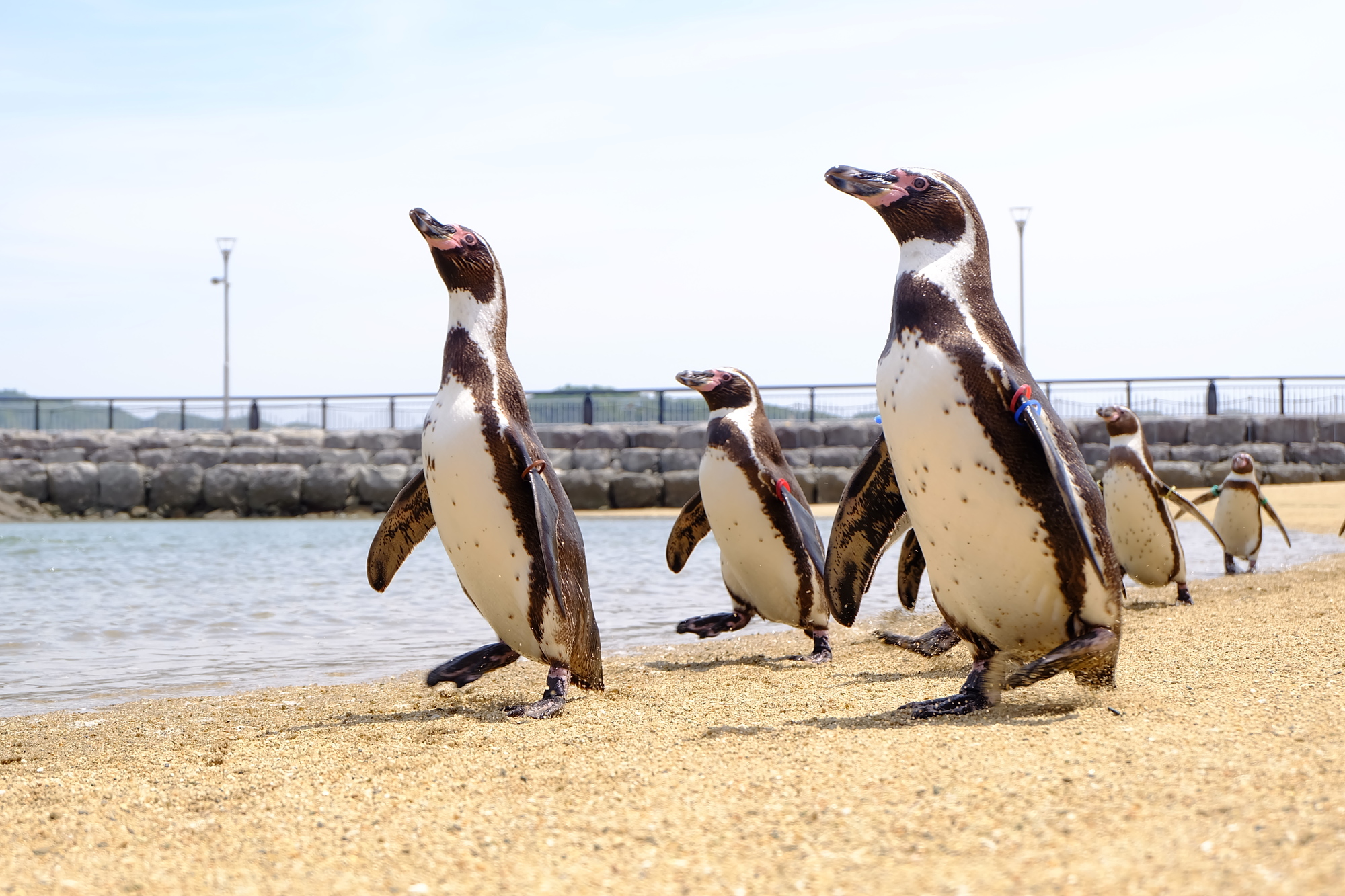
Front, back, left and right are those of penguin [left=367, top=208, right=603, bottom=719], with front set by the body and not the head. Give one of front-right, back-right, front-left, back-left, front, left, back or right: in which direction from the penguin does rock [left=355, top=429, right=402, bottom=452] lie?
back-right

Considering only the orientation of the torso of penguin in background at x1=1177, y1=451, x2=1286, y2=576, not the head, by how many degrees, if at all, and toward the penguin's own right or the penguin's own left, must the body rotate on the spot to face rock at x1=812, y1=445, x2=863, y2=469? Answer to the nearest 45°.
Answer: approximately 135° to the penguin's own right

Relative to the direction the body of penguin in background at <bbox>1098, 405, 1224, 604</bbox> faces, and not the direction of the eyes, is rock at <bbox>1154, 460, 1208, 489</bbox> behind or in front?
behind

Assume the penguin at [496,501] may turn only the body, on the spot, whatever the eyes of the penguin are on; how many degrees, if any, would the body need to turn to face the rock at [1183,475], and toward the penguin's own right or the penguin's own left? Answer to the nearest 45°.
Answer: approximately 180°

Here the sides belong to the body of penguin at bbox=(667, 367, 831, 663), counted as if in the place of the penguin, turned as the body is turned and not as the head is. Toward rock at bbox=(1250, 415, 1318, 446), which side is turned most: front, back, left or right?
back

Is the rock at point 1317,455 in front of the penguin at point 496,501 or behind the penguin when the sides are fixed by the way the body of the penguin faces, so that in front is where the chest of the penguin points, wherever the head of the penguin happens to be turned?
behind

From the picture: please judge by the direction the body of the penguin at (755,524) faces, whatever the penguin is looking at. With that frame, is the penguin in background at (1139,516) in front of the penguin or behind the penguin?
behind
